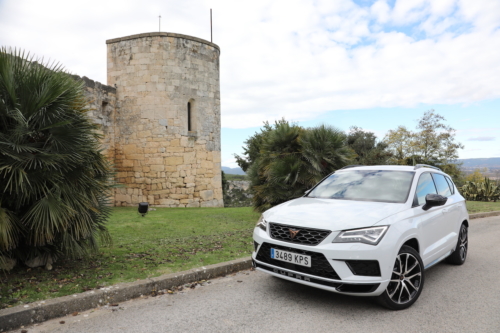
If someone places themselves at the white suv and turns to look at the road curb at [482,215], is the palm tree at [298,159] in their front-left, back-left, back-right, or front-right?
front-left

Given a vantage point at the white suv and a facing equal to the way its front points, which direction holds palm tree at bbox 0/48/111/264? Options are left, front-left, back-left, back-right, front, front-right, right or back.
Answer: front-right

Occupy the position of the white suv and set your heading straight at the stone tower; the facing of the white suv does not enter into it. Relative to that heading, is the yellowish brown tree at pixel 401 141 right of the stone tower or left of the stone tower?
right

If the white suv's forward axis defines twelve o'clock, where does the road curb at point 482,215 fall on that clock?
The road curb is roughly at 5 o'clock from the white suv.

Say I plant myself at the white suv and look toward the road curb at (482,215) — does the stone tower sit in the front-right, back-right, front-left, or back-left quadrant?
front-left

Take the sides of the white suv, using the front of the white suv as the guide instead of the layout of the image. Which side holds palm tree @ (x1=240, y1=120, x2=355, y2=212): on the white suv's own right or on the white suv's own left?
on the white suv's own right

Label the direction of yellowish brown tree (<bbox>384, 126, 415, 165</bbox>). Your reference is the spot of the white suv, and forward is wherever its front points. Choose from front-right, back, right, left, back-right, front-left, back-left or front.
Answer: back-right

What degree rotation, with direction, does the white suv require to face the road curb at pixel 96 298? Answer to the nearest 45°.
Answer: approximately 45° to its right

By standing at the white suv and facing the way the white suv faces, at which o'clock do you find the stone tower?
The stone tower is roughly at 3 o'clock from the white suv.

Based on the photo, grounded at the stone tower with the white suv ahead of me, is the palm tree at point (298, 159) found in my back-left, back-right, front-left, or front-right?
front-left

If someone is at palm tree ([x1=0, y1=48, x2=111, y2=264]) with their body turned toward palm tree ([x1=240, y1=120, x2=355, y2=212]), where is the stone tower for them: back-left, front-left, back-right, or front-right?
front-left

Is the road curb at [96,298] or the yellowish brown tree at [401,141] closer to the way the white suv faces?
the road curb

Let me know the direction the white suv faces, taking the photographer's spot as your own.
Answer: facing the viewer and to the left of the viewer
